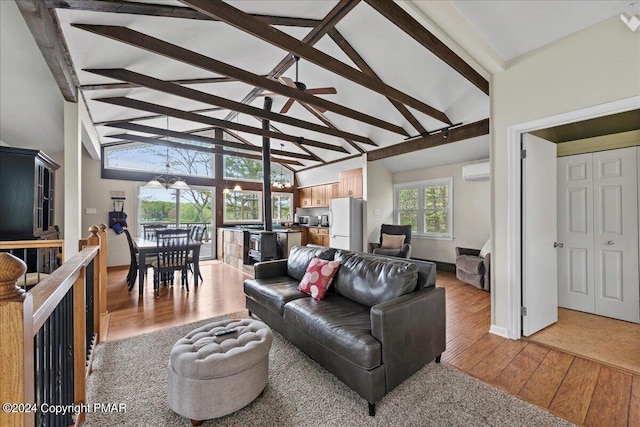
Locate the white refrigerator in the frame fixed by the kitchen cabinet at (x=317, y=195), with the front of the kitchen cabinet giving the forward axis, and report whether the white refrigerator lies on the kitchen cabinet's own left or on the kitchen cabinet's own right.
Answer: on the kitchen cabinet's own left

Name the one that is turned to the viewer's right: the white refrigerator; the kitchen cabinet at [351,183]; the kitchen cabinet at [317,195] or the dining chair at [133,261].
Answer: the dining chair

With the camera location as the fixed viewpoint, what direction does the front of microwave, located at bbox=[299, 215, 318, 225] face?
facing the viewer and to the left of the viewer

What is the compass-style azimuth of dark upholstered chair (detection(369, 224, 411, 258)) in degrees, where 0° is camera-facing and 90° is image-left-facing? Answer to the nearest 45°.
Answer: approximately 45°

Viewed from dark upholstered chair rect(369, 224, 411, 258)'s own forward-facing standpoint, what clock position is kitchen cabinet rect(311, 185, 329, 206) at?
The kitchen cabinet is roughly at 3 o'clock from the dark upholstered chair.

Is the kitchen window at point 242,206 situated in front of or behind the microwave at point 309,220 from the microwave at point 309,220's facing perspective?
in front

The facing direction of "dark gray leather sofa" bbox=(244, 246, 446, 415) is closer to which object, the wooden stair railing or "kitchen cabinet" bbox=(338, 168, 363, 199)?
the wooden stair railing

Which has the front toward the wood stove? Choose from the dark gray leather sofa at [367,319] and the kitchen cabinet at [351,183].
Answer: the kitchen cabinet

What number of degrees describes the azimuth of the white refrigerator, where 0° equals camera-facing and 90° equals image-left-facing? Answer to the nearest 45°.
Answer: approximately 45°

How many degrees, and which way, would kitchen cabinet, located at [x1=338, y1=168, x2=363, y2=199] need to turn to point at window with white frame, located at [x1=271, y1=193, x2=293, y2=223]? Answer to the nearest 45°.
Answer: approximately 90° to its right

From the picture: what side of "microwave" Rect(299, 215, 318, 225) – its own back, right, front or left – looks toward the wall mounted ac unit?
left

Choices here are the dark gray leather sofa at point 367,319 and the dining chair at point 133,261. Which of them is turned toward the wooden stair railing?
the dark gray leather sofa

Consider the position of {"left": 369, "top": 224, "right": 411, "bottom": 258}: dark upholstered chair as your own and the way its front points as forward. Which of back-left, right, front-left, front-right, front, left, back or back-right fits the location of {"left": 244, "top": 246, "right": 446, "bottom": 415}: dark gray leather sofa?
front-left

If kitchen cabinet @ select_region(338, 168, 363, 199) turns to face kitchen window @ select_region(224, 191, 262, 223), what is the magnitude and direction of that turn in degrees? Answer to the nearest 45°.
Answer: approximately 45° to its right

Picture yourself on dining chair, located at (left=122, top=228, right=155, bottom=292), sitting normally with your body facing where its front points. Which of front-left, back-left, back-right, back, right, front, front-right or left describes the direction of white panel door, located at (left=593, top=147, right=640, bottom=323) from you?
front-right
